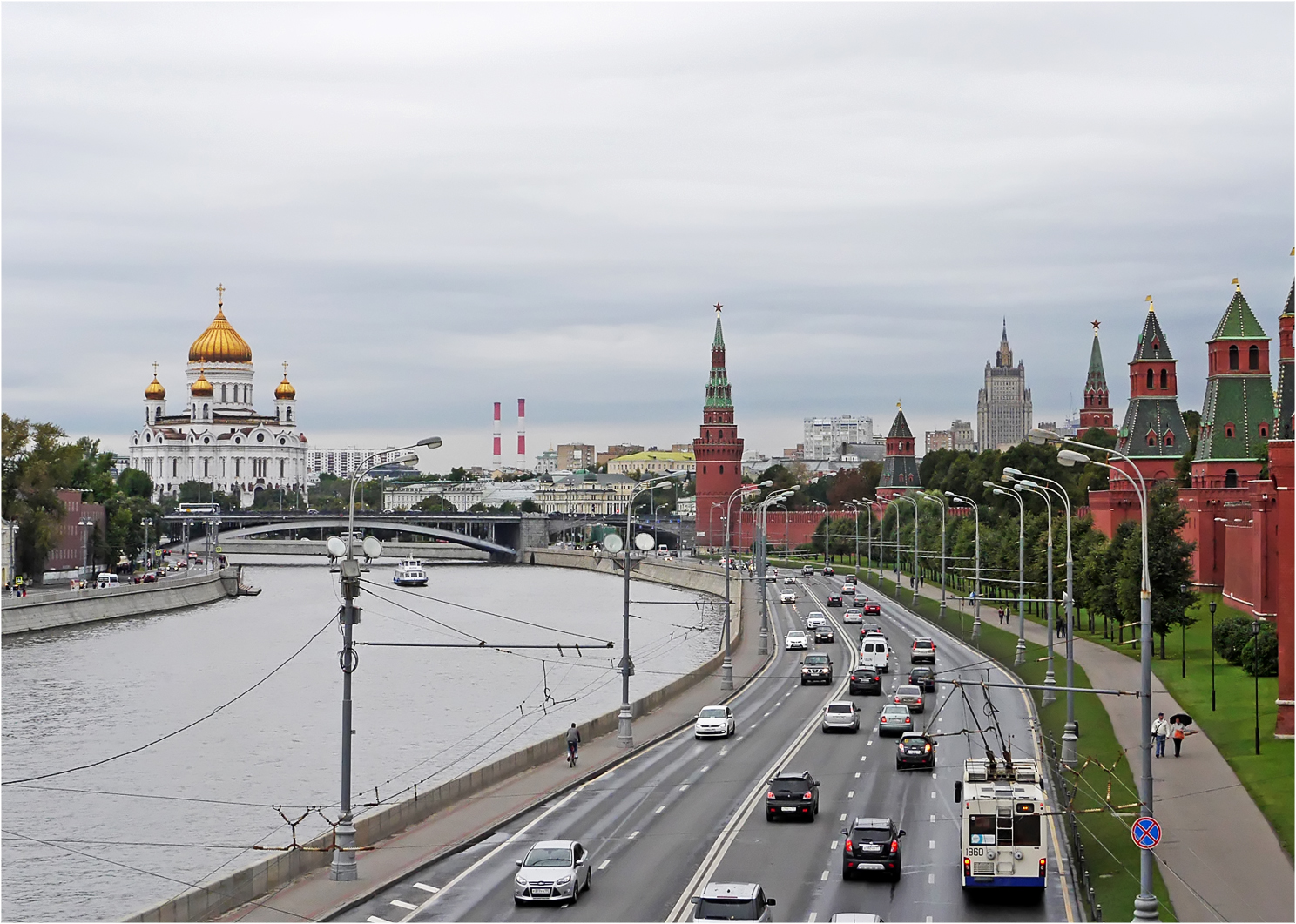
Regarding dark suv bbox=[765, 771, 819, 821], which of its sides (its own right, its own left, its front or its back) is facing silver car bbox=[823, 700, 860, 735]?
front

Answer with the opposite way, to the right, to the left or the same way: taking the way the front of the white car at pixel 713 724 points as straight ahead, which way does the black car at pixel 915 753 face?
the opposite way

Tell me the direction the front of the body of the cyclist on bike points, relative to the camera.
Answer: away from the camera

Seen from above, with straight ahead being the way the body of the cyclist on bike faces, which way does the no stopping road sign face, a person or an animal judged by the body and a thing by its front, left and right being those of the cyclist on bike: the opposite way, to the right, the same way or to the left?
the opposite way

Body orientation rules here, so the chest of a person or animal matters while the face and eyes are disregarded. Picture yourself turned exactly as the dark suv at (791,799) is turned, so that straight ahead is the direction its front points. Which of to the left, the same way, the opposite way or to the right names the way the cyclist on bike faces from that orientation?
the same way

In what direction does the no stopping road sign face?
toward the camera

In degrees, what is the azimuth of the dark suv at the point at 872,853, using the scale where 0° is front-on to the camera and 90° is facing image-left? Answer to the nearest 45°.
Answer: approximately 180°

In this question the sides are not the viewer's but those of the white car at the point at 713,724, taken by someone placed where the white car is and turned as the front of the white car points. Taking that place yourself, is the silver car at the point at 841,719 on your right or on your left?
on your left

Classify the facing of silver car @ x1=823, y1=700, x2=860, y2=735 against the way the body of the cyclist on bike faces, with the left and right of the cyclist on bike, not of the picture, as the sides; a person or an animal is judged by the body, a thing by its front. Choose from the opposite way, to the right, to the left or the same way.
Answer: the same way

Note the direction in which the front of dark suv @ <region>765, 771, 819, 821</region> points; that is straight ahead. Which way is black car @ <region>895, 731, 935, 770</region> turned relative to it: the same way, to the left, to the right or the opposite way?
the same way

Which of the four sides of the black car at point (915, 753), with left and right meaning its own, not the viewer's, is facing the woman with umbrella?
right

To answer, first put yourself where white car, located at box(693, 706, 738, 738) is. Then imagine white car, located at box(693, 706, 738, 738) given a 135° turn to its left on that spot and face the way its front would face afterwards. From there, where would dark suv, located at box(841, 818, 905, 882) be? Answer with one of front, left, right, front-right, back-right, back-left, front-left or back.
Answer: back-right

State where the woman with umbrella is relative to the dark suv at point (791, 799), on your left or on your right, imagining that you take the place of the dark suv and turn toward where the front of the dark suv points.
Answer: on your right

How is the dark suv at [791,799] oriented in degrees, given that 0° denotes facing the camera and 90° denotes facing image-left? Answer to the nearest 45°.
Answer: approximately 180°

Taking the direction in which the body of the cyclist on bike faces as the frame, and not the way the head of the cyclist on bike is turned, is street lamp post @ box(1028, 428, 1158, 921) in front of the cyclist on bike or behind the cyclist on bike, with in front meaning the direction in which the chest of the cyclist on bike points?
behind

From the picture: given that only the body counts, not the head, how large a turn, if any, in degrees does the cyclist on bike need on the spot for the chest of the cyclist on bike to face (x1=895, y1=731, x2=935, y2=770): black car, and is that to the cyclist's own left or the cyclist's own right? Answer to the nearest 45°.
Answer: approximately 90° to the cyclist's own right

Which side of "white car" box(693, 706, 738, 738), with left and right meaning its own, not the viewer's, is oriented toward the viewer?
front

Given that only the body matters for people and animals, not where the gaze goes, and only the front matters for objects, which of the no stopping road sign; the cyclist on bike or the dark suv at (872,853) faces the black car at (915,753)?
the dark suv

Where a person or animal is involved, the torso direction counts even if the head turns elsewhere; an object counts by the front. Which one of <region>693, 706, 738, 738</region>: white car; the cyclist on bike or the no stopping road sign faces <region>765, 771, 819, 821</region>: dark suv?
the white car

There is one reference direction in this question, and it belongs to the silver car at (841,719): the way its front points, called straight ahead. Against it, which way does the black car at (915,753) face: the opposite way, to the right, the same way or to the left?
the same way
